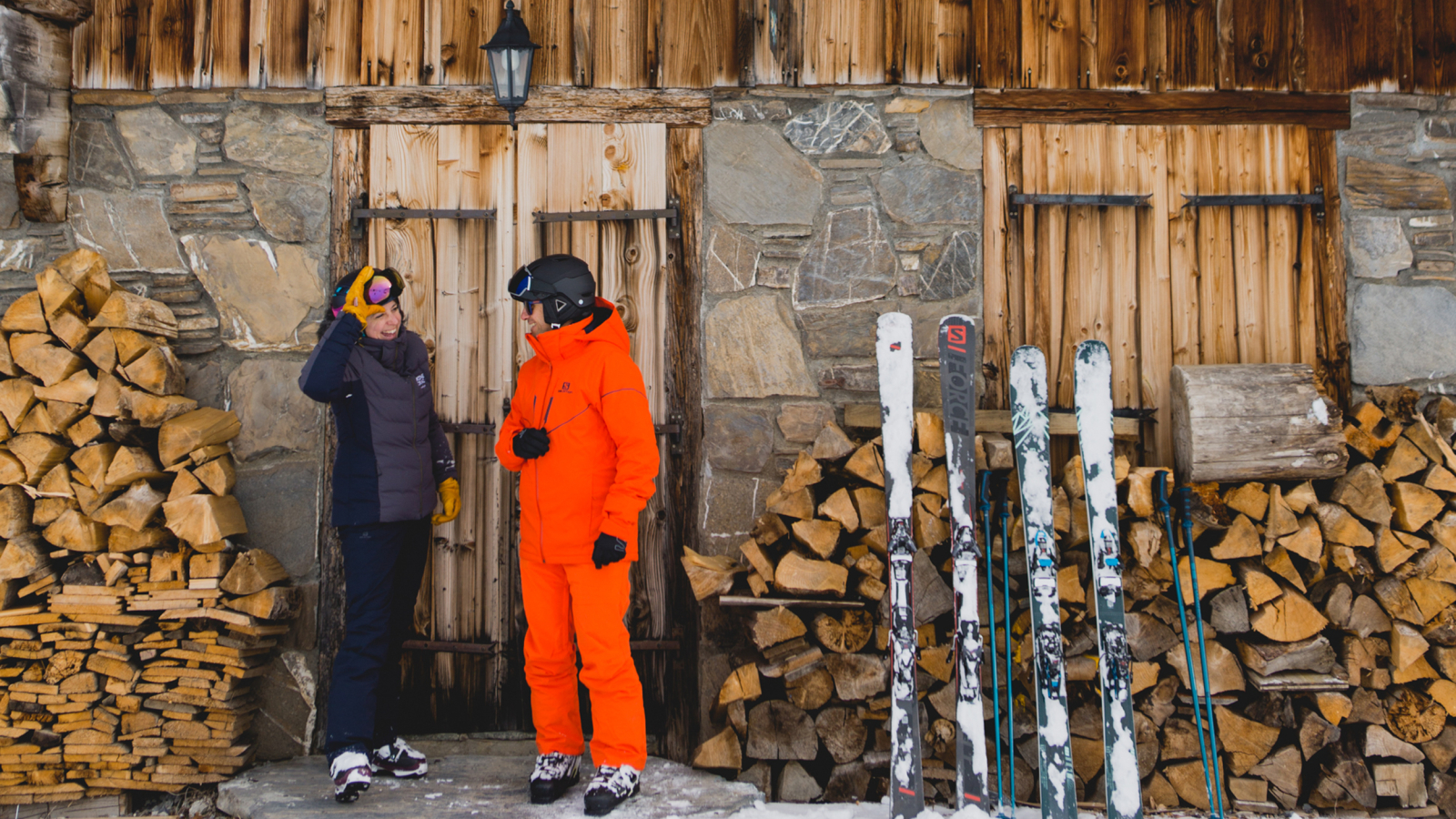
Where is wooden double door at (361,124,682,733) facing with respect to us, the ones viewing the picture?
facing the viewer

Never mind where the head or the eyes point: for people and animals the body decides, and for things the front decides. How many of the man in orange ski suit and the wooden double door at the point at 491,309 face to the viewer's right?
0

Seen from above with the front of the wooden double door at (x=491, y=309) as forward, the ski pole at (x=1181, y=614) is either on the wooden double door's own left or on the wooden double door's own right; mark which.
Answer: on the wooden double door's own left

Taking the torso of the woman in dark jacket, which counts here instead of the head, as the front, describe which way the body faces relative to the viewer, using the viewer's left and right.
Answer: facing the viewer and to the right of the viewer

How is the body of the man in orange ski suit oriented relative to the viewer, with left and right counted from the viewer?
facing the viewer and to the left of the viewer

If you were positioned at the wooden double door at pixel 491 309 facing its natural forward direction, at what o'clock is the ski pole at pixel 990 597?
The ski pole is roughly at 10 o'clock from the wooden double door.

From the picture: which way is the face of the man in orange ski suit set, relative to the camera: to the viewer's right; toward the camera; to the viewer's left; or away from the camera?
to the viewer's left

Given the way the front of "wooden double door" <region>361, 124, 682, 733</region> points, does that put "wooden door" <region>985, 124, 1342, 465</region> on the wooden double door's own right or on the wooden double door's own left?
on the wooden double door's own left

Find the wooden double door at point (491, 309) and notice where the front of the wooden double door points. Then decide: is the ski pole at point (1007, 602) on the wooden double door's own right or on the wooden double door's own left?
on the wooden double door's own left

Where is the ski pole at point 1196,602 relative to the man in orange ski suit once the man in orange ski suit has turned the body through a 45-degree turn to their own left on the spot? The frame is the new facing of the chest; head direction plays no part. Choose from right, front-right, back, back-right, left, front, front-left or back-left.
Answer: left

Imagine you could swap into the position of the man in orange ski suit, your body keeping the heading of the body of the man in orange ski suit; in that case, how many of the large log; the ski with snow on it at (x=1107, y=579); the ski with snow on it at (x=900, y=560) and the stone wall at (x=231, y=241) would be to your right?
1

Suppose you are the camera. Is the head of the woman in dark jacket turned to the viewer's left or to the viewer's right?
to the viewer's right

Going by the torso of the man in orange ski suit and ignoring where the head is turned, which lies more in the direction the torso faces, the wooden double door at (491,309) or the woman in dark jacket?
the woman in dark jacket

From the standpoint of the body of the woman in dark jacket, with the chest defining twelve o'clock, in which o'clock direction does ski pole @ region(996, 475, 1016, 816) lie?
The ski pole is roughly at 11 o'clock from the woman in dark jacket.

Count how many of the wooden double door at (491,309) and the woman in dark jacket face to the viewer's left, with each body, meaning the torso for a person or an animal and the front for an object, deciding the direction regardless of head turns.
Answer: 0

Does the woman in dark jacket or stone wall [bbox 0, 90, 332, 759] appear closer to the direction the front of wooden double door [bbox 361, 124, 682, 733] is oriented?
the woman in dark jacket

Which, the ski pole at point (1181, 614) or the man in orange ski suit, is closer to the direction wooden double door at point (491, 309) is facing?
the man in orange ski suit
